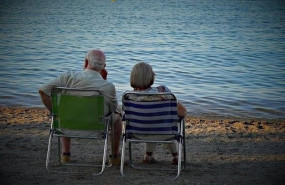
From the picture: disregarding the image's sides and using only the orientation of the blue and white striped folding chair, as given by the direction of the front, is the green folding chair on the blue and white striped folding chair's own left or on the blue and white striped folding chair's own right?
on the blue and white striped folding chair's own left

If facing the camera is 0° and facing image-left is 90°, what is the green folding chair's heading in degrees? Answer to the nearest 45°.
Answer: approximately 180°

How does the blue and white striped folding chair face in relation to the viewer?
away from the camera

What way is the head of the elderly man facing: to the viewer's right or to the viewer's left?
to the viewer's right

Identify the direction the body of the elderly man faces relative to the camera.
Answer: away from the camera

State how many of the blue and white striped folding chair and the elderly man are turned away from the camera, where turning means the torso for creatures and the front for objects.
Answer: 2

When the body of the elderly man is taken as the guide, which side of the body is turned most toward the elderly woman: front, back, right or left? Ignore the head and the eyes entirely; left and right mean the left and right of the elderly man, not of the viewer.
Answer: right

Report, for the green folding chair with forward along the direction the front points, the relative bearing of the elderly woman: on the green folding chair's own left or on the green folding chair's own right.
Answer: on the green folding chair's own right
